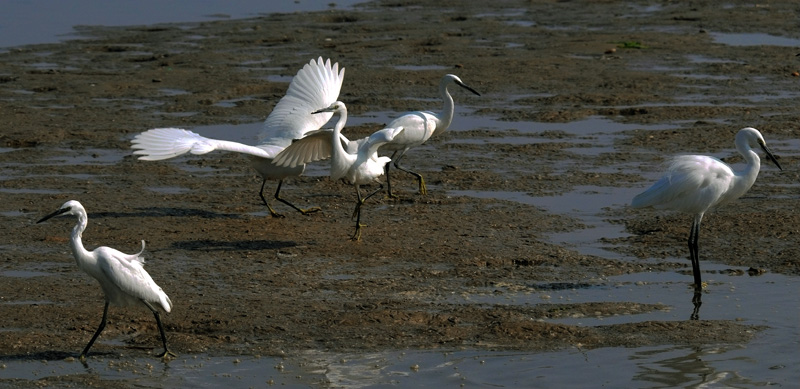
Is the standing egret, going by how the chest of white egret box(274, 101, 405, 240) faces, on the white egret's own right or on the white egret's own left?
on the white egret's own left

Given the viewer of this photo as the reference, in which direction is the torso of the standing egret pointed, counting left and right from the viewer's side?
facing to the right of the viewer

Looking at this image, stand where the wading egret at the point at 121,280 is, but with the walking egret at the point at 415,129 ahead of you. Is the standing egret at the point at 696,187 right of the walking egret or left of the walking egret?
right

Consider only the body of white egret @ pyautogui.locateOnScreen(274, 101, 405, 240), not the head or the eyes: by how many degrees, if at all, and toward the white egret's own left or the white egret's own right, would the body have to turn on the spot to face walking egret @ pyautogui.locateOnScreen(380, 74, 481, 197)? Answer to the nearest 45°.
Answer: approximately 180°

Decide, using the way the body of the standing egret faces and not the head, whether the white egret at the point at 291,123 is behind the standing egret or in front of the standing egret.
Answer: behind

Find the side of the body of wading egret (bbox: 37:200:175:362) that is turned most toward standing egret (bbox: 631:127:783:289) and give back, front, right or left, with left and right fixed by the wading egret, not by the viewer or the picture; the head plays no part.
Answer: back

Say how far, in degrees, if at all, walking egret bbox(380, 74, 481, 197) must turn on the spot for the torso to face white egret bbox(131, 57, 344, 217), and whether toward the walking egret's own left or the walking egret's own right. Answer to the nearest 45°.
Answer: approximately 135° to the walking egret's own right

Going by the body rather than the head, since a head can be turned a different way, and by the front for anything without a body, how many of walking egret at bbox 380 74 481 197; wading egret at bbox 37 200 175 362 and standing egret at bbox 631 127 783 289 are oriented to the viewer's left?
1

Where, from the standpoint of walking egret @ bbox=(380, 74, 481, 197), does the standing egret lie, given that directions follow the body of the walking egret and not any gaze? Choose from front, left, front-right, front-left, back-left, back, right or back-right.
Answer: front-right

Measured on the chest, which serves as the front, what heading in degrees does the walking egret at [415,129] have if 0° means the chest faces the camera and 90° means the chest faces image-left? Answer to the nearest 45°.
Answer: approximately 270°
